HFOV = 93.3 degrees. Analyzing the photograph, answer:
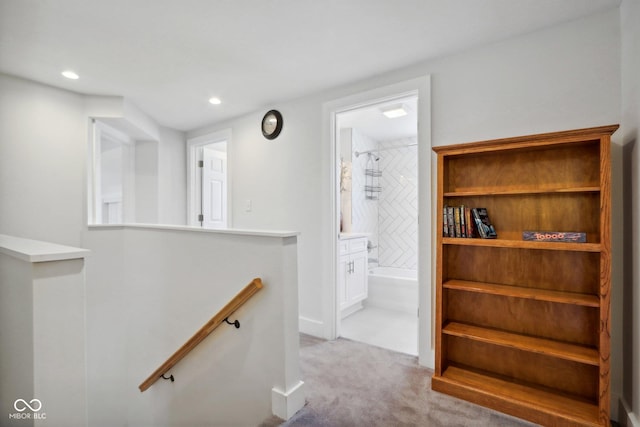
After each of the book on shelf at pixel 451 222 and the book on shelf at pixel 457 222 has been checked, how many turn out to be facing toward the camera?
2

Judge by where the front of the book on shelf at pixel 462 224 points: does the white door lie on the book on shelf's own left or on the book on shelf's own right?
on the book on shelf's own right

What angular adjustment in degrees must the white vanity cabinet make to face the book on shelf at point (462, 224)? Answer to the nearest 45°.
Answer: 0° — it already faces it

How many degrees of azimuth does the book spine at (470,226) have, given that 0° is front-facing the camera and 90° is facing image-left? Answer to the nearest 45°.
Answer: approximately 0°

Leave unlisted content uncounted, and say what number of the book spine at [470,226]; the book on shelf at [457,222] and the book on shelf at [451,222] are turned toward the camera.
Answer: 3

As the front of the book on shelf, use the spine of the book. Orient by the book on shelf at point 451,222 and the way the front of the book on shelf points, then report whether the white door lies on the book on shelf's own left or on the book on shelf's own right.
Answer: on the book on shelf's own right

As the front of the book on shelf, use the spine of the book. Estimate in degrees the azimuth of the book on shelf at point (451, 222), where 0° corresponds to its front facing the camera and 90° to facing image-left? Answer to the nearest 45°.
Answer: approximately 0°
